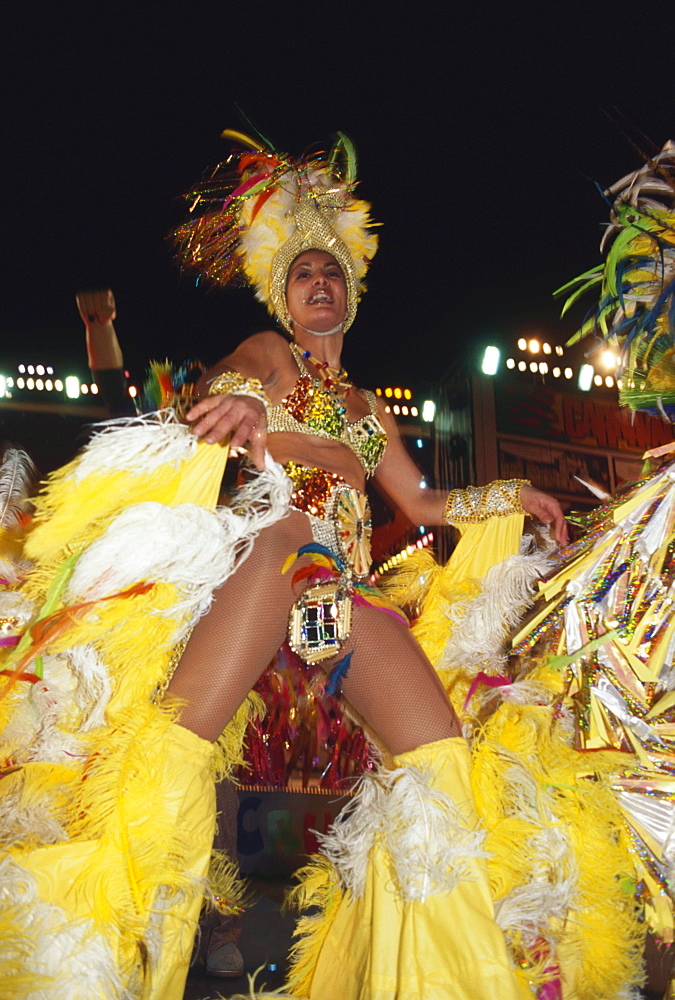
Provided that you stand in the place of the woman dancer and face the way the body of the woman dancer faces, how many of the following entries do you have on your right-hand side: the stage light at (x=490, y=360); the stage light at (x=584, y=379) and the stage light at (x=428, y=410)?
0

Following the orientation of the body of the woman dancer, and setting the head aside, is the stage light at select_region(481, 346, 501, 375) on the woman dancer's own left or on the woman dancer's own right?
on the woman dancer's own left

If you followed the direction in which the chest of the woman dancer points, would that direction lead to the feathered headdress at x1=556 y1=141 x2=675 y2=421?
no

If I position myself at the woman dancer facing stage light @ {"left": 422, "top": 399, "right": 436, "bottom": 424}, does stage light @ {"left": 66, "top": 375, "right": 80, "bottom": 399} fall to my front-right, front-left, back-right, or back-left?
front-left

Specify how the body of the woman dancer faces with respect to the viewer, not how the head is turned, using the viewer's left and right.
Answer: facing the viewer and to the right of the viewer

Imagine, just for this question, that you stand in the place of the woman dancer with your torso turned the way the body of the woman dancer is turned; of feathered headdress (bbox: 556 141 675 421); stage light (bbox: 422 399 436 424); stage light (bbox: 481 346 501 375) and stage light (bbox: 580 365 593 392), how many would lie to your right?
0

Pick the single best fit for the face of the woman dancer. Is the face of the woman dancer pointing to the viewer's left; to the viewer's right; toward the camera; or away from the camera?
toward the camera

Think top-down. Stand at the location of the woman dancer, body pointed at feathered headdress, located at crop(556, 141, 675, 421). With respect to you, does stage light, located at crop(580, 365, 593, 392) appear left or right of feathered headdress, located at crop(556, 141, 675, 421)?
left

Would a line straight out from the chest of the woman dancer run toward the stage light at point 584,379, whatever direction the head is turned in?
no
